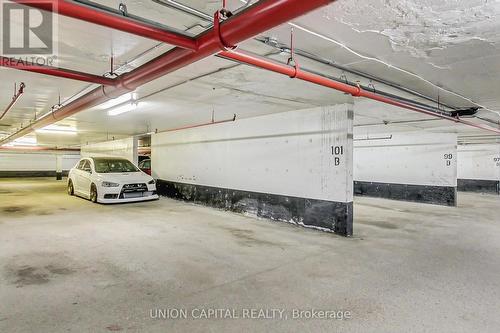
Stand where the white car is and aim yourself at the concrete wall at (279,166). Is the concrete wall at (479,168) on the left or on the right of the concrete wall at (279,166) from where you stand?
left

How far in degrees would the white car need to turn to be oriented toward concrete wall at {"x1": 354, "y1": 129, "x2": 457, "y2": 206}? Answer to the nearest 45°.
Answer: approximately 45° to its left

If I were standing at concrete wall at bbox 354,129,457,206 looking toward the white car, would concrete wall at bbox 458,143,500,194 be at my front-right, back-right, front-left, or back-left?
back-right

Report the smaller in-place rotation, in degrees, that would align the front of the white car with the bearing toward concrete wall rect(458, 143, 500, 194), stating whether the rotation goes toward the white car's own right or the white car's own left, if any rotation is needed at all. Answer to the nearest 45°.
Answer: approximately 45° to the white car's own left

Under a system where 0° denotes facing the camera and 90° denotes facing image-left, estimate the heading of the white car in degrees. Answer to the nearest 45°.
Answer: approximately 315°

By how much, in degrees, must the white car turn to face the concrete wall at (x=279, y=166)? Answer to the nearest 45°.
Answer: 0° — it already faces it
